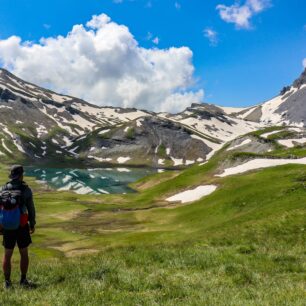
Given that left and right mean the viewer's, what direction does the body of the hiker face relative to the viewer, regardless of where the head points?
facing away from the viewer and to the right of the viewer
